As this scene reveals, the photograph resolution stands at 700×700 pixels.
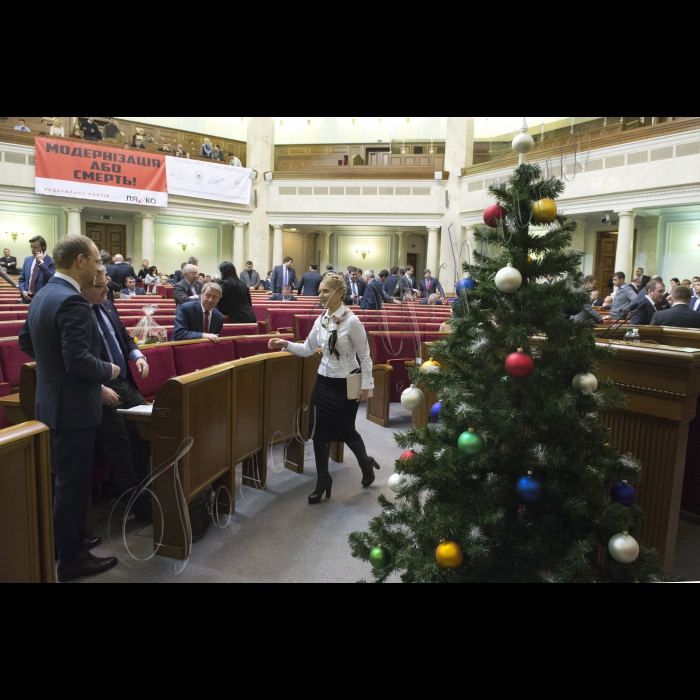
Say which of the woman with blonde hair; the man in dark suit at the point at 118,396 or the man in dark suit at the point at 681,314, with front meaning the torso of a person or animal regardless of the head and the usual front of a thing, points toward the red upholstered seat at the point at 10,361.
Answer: the woman with blonde hair

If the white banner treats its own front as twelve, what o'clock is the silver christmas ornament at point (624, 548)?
The silver christmas ornament is roughly at 12 o'clock from the white banner.

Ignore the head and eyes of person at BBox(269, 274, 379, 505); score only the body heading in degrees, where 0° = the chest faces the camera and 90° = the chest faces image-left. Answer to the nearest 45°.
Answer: approximately 45°

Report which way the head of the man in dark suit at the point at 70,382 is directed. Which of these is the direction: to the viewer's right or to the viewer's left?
to the viewer's right

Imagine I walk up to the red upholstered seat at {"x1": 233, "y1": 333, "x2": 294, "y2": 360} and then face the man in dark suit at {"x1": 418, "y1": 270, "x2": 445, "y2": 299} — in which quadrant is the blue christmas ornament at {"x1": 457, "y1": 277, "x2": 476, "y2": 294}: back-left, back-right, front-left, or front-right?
back-right

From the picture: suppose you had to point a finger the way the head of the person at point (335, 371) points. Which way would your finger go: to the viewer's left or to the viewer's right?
to the viewer's left

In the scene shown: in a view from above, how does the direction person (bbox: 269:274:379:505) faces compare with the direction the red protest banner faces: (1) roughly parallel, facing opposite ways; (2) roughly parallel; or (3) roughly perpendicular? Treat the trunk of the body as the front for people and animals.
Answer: roughly perpendicular

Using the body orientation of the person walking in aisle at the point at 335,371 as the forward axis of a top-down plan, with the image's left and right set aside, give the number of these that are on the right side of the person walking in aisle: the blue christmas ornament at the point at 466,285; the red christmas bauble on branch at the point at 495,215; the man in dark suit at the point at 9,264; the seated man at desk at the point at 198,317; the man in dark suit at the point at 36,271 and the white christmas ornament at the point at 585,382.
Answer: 3
